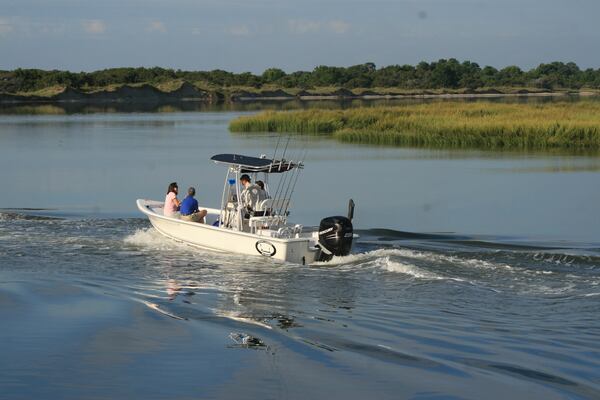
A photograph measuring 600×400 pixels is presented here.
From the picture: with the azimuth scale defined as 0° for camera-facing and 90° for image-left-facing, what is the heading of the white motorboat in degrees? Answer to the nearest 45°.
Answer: approximately 135°

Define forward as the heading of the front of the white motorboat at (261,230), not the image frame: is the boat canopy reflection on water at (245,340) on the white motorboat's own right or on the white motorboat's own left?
on the white motorboat's own left

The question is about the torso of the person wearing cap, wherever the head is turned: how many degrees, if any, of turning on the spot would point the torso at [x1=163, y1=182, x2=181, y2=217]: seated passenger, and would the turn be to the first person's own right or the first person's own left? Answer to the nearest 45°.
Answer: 0° — they already face them

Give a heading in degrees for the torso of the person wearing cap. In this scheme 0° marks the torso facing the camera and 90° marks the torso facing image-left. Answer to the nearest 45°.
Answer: approximately 135°

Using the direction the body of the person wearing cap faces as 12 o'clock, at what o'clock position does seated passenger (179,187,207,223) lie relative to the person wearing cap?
The seated passenger is roughly at 12 o'clock from the person wearing cap.
